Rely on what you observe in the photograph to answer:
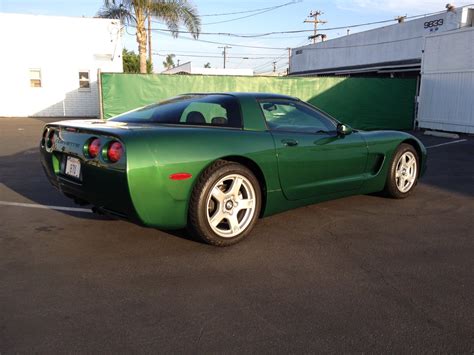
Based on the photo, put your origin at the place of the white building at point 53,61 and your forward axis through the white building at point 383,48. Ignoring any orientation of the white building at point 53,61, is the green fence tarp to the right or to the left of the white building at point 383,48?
right

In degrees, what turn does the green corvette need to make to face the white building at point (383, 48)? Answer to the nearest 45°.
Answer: approximately 45° to its left

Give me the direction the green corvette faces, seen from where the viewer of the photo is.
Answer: facing away from the viewer and to the right of the viewer

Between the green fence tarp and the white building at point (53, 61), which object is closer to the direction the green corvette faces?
the green fence tarp

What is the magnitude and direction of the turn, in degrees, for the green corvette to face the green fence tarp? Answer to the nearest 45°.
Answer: approximately 45° to its left
